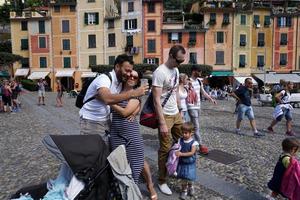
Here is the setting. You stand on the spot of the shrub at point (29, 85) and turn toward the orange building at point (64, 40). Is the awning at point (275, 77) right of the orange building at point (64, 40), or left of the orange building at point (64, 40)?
right

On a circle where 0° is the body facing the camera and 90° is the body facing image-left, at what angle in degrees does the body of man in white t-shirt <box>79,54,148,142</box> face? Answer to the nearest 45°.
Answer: approximately 270°

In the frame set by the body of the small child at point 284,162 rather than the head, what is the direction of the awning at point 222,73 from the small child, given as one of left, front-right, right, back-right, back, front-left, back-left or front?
left

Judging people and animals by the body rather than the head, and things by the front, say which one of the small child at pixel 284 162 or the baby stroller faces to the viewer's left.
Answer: the baby stroller

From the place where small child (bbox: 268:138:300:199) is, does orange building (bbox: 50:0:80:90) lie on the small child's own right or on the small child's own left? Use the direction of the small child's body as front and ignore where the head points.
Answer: on the small child's own left

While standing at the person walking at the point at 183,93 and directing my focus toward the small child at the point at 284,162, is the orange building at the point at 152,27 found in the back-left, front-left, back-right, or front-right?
back-left

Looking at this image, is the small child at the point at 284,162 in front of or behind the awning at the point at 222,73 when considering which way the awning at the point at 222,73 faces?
in front

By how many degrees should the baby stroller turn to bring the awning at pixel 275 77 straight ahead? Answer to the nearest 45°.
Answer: approximately 135° to its right
